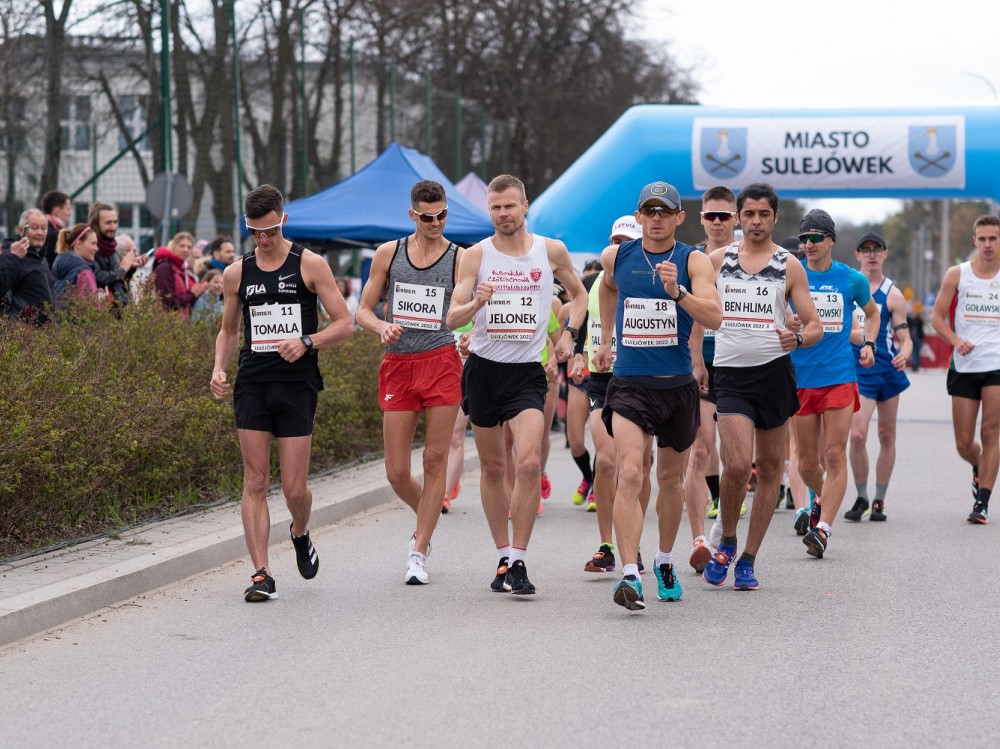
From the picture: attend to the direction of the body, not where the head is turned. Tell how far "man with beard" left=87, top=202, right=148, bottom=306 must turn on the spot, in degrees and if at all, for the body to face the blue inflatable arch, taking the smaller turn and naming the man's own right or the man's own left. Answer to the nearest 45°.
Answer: approximately 90° to the man's own left

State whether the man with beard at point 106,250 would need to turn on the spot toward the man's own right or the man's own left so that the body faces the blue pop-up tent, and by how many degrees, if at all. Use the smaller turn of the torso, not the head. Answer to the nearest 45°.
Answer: approximately 90° to the man's own left

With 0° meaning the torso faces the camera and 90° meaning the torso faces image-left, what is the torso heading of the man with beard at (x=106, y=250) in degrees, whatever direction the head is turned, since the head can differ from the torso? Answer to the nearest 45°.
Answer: approximately 315°

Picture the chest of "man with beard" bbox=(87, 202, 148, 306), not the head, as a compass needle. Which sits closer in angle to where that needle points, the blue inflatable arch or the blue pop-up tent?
the blue inflatable arch

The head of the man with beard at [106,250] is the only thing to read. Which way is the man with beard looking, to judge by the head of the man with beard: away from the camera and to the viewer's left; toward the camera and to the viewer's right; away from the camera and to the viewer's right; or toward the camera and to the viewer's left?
toward the camera and to the viewer's right

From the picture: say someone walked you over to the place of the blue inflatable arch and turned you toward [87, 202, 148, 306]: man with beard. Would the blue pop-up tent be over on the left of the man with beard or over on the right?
right

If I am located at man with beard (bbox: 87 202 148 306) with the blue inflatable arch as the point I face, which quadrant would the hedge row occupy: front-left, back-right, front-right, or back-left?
back-right
